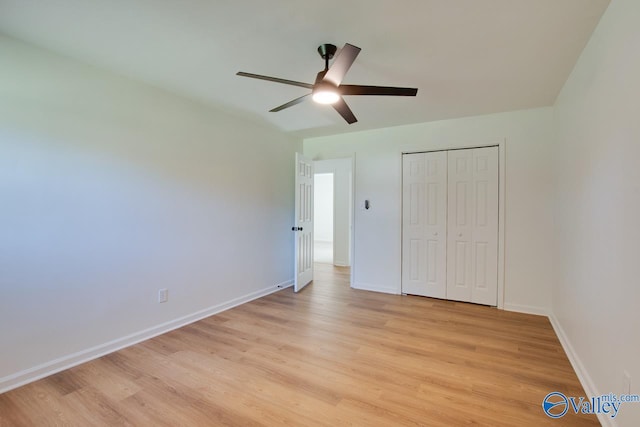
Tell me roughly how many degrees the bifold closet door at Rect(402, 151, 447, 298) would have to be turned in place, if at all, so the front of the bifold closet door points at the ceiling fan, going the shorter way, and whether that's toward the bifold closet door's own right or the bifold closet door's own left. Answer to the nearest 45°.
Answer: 0° — it already faces it

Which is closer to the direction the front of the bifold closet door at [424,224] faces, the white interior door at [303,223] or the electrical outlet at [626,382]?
the electrical outlet

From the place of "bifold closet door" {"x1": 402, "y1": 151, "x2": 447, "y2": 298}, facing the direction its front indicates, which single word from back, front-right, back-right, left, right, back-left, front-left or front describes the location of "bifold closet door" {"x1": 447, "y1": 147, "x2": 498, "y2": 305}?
left

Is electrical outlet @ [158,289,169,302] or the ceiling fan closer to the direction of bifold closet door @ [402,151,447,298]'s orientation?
the ceiling fan

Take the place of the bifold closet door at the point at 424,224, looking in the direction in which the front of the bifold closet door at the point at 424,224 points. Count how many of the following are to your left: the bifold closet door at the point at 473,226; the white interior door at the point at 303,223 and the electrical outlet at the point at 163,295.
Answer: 1

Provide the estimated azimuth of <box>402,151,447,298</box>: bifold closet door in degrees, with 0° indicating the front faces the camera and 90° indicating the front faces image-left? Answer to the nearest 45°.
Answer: approximately 0°

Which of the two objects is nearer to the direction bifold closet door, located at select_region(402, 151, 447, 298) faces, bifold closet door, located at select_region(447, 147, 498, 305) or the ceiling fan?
the ceiling fan

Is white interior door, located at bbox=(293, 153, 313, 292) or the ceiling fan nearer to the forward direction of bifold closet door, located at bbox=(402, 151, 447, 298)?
the ceiling fan

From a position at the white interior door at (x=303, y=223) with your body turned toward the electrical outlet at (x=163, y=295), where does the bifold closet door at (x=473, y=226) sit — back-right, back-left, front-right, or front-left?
back-left

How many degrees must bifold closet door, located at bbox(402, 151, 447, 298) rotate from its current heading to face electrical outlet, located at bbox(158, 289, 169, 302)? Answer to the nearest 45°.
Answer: approximately 45° to its right

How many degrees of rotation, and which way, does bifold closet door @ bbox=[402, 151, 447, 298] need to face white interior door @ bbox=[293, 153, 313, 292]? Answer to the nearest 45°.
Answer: approximately 90° to its right

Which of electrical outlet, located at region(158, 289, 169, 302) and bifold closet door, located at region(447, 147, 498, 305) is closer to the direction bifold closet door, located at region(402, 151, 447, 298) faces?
the electrical outlet
